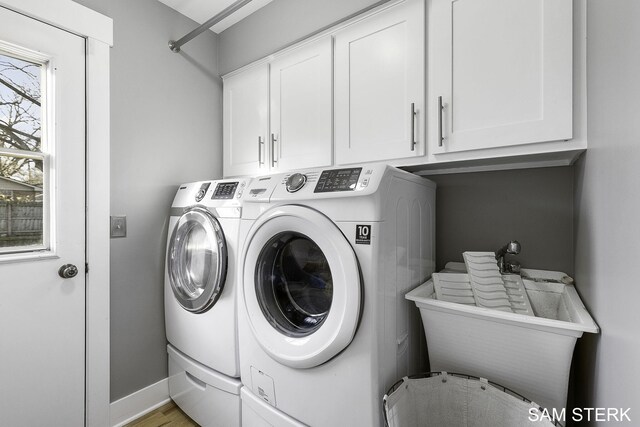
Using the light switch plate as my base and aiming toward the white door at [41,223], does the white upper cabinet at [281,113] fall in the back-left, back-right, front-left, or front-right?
back-left

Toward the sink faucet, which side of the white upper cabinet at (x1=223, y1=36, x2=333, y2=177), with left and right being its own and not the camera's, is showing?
left

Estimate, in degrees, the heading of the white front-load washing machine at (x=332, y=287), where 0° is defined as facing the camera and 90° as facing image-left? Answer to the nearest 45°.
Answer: approximately 45°

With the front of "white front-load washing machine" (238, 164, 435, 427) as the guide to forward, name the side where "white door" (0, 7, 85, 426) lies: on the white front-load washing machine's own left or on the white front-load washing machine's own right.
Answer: on the white front-load washing machine's own right

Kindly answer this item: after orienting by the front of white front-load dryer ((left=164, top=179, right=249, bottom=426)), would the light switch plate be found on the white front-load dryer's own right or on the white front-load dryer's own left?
on the white front-load dryer's own right

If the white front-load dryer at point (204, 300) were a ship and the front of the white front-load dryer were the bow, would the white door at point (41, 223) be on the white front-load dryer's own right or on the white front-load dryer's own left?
on the white front-load dryer's own right

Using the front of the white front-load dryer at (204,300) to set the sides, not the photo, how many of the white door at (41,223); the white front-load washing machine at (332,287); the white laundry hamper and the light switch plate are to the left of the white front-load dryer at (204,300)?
2

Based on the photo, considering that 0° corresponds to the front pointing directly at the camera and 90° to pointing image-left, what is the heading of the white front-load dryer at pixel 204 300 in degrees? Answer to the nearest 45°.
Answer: approximately 45°
